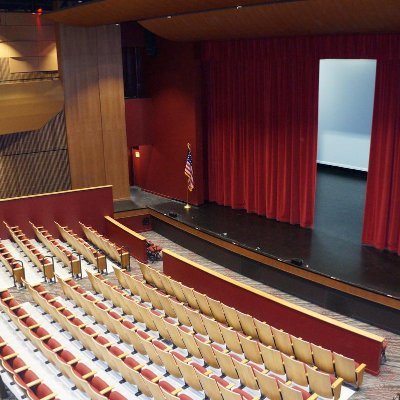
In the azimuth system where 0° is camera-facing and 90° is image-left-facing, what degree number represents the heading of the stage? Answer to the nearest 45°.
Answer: approximately 45°

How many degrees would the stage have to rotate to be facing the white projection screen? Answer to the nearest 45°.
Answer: approximately 135° to its right

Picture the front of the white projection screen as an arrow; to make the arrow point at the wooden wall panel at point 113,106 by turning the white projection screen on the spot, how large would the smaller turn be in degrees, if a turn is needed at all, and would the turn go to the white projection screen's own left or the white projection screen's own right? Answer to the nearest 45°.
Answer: approximately 45° to the white projection screen's own right
